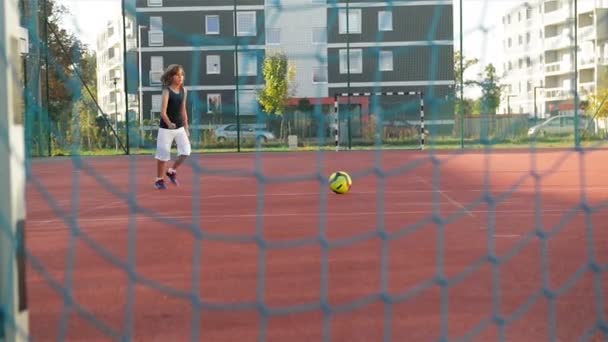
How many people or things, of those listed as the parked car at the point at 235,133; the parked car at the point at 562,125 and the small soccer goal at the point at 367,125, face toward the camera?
1

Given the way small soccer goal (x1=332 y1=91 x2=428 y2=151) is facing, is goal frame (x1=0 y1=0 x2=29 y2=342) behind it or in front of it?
in front

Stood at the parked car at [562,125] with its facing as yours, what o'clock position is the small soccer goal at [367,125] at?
The small soccer goal is roughly at 12 o'clock from the parked car.

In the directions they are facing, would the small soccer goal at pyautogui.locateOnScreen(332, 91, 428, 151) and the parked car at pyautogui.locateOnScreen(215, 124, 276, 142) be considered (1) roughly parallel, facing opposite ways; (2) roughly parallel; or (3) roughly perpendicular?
roughly perpendicular

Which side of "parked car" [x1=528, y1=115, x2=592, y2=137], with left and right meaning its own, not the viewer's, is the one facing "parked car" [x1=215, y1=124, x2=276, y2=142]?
front

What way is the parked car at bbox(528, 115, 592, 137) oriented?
to the viewer's left

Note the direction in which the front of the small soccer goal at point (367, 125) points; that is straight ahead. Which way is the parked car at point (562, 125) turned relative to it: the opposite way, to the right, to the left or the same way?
to the right

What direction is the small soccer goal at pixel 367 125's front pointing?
toward the camera
